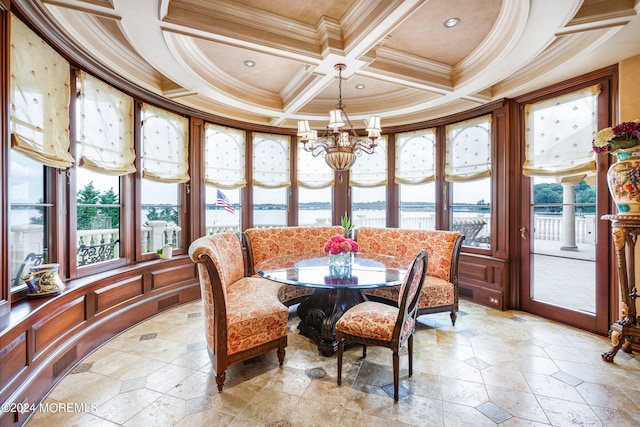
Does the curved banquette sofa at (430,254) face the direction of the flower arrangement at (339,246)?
yes

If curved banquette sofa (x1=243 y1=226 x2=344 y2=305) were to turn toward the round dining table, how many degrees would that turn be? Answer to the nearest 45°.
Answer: approximately 45° to its right

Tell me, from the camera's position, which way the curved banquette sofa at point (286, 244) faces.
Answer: facing the viewer and to the right of the viewer

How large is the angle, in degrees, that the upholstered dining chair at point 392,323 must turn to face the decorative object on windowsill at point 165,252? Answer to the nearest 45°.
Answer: approximately 45° to its left

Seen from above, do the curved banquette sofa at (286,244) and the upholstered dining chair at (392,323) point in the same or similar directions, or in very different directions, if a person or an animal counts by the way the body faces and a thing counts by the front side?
very different directions

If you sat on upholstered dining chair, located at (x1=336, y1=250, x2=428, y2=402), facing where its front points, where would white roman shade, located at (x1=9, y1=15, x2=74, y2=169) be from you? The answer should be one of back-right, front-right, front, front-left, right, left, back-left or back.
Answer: front-left

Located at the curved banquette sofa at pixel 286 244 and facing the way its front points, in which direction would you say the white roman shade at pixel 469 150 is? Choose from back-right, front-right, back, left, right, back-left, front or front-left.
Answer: front-left

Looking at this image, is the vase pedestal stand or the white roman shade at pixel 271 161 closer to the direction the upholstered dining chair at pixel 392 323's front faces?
the white roman shade

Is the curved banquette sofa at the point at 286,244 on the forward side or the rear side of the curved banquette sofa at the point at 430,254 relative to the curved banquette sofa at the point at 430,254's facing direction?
on the forward side

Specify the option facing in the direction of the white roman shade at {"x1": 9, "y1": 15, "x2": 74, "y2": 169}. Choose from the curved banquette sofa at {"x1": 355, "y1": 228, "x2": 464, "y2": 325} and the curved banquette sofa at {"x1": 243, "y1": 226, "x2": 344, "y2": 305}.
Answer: the curved banquette sofa at {"x1": 355, "y1": 228, "x2": 464, "y2": 325}

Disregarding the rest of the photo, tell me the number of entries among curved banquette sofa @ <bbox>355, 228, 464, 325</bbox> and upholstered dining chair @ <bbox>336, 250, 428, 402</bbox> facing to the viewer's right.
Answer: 0

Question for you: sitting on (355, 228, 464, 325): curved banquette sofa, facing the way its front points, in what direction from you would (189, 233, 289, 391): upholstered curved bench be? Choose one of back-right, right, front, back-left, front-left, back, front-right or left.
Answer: front

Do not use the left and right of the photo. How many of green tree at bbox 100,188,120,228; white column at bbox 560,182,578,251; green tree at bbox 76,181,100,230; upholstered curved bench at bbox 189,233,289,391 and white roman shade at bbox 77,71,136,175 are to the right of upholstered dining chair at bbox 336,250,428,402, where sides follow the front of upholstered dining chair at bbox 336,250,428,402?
1

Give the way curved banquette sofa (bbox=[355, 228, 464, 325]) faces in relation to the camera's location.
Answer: facing the viewer and to the left of the viewer

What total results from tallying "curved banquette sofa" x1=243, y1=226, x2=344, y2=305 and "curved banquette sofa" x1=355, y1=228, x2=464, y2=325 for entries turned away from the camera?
0

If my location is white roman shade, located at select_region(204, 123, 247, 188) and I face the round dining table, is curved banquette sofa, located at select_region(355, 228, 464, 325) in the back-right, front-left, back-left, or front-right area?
front-left

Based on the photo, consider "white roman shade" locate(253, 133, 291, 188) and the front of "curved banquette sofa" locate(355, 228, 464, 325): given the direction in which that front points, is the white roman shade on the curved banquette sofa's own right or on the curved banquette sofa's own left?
on the curved banquette sofa's own right

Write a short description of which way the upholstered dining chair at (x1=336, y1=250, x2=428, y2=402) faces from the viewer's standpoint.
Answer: facing away from the viewer and to the left of the viewer
